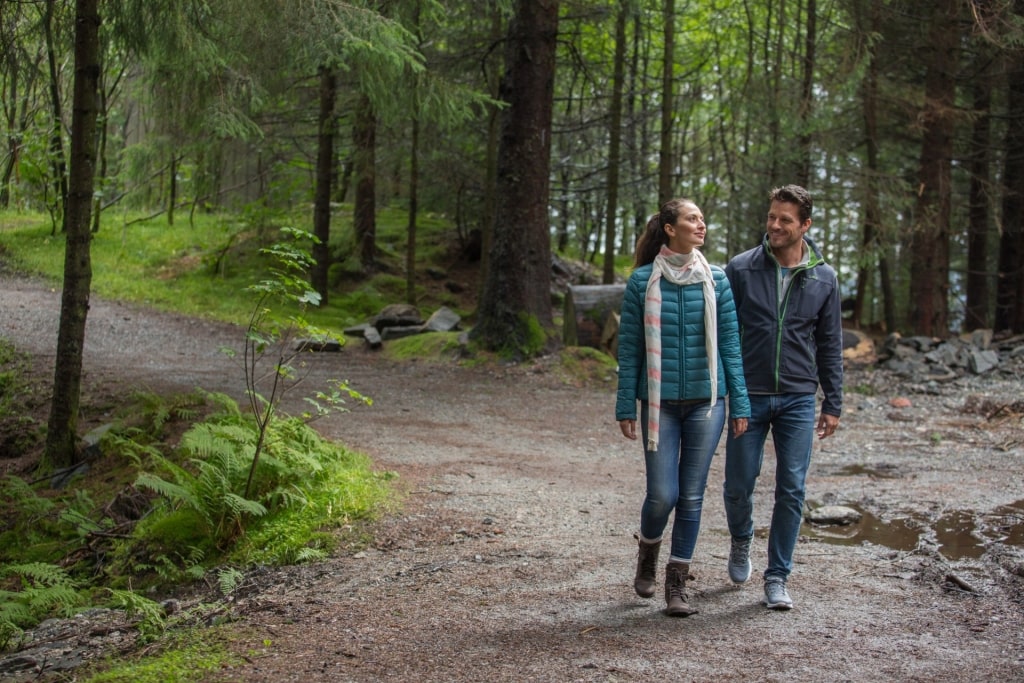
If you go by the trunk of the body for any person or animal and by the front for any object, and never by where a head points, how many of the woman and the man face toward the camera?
2

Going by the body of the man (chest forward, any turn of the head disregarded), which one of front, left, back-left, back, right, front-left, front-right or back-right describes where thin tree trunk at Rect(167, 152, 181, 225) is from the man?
back-right

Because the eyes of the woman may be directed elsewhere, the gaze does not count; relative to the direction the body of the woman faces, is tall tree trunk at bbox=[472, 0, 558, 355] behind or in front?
behind

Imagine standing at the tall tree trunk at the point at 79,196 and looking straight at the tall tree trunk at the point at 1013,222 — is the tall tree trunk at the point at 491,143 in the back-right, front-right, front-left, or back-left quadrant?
front-left

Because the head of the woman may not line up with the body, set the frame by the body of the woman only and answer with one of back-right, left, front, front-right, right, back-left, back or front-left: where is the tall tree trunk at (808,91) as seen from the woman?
back

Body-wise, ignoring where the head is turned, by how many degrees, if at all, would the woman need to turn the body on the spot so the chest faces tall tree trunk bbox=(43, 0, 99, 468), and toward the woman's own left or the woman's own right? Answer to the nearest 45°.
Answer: approximately 135° to the woman's own right

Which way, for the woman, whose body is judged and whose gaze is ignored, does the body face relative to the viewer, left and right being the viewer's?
facing the viewer

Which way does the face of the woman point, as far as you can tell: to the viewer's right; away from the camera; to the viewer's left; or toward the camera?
to the viewer's right

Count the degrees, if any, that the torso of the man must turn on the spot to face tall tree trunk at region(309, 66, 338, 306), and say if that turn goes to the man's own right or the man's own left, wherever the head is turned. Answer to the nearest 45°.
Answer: approximately 135° to the man's own right

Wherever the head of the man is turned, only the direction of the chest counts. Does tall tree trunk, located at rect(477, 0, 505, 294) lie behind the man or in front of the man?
behind

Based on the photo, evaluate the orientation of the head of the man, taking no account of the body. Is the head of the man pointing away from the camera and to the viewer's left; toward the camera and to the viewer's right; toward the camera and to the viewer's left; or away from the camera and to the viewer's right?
toward the camera and to the viewer's left
